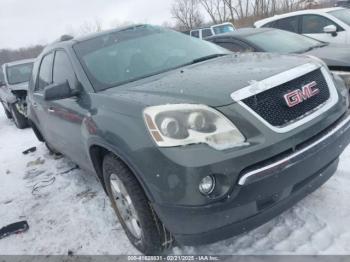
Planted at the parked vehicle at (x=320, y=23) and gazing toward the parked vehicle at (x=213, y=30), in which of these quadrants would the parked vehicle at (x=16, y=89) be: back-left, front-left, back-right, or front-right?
front-left

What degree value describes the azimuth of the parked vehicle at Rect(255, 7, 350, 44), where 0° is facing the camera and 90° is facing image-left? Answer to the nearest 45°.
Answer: approximately 315°

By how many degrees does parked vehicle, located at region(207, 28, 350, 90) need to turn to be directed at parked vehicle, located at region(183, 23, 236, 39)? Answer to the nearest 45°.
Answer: approximately 135° to its left

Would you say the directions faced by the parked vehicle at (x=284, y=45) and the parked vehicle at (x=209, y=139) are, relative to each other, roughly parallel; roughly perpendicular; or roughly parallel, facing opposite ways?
roughly parallel

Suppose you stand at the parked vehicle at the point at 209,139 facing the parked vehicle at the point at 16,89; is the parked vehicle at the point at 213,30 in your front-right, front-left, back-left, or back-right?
front-right

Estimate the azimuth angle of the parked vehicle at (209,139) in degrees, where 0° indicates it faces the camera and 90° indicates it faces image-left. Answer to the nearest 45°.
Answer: approximately 315°

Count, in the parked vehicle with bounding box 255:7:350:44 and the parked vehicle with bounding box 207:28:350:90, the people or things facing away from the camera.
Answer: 0

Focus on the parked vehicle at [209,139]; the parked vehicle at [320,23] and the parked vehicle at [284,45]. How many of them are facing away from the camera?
0

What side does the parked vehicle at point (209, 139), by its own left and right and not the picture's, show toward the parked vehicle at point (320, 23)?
left

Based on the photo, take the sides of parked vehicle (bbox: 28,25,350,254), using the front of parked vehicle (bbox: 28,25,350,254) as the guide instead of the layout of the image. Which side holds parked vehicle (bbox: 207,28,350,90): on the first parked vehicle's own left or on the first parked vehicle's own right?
on the first parked vehicle's own left
